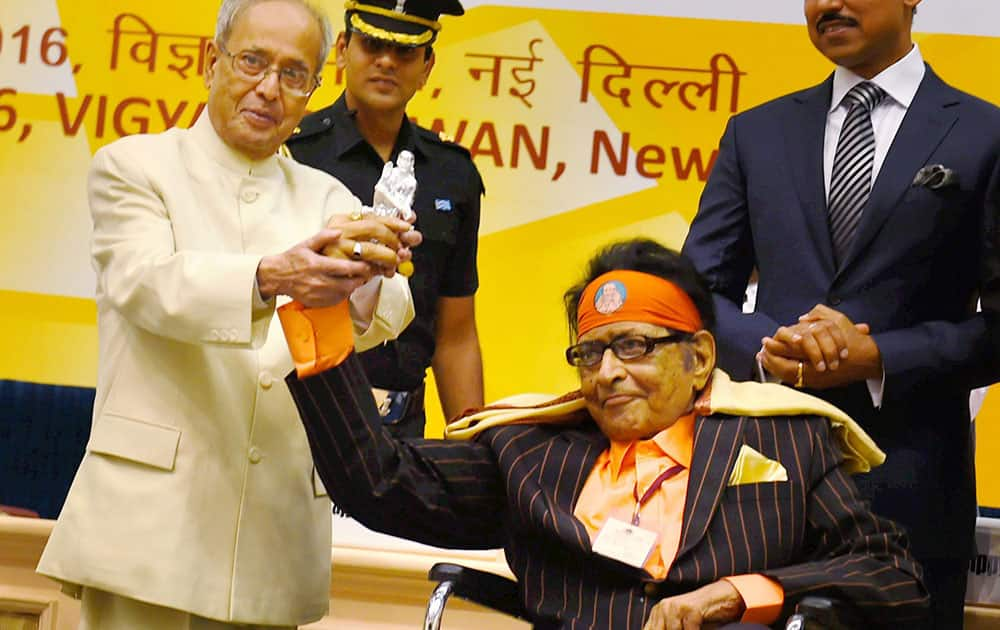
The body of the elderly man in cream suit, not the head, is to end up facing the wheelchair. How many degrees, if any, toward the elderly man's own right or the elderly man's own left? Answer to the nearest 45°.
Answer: approximately 45° to the elderly man's own left

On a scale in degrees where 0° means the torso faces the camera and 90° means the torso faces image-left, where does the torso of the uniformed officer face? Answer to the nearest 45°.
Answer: approximately 0°

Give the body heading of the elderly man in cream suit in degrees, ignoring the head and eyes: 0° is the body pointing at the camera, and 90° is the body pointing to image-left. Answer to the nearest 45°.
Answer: approximately 315°

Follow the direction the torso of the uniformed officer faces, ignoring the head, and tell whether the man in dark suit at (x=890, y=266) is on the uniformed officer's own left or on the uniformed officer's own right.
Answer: on the uniformed officer's own left

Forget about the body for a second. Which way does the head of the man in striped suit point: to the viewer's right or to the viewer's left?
to the viewer's left

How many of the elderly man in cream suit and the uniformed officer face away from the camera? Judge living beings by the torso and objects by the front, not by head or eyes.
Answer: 0
